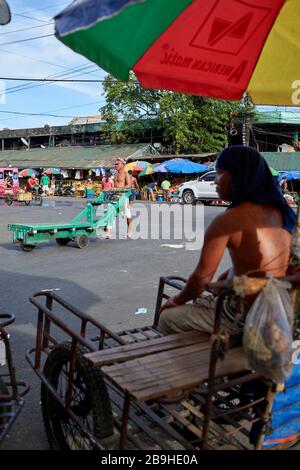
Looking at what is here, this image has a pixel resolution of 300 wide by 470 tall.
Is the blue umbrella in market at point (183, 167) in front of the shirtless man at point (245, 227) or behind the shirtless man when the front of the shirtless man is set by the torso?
in front

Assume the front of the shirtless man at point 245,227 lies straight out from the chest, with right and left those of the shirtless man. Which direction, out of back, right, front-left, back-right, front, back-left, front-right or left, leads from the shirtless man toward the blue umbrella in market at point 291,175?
front-right

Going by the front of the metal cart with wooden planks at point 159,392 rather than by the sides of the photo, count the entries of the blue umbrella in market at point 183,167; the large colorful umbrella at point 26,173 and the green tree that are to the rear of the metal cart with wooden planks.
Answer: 0

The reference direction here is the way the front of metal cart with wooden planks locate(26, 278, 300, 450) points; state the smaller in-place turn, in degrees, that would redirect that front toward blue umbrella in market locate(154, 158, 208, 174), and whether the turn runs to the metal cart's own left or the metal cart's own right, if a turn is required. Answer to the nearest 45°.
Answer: approximately 45° to the metal cart's own right

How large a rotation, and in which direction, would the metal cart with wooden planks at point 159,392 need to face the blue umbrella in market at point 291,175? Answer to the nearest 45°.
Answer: approximately 45° to its right

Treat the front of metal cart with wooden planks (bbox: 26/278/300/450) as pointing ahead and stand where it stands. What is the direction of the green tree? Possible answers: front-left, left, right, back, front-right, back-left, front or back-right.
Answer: front-right

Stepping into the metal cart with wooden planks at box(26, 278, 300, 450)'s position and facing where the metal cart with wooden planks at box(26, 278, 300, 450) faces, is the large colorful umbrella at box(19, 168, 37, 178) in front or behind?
in front

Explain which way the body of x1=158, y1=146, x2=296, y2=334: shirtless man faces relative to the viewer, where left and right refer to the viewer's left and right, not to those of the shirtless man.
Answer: facing away from the viewer and to the left of the viewer

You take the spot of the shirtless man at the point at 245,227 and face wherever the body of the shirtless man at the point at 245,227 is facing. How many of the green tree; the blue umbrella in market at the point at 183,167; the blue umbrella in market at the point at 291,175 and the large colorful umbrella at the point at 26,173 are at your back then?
0

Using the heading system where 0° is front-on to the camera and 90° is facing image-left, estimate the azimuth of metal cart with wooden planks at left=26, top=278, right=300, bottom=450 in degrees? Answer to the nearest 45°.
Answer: approximately 135°
